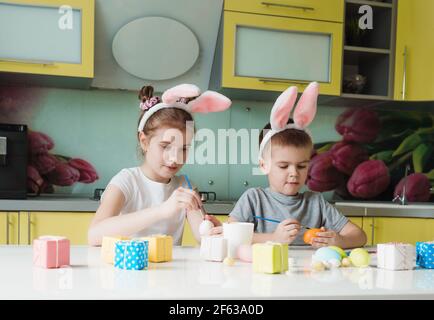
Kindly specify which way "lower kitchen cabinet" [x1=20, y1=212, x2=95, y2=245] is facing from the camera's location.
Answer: facing the viewer

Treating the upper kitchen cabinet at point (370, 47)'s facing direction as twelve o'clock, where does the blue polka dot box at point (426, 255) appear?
The blue polka dot box is roughly at 12 o'clock from the upper kitchen cabinet.

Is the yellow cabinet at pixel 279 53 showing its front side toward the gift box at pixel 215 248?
yes

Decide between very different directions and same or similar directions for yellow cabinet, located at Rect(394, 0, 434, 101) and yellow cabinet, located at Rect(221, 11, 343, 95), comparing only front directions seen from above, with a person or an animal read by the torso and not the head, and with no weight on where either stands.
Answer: same or similar directions

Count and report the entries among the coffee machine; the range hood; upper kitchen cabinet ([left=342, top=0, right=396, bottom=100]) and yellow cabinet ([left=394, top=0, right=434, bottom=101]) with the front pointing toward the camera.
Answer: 4

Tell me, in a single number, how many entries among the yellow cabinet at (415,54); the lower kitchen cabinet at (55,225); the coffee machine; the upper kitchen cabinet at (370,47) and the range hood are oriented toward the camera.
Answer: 5

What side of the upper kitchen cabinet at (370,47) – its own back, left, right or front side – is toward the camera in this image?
front

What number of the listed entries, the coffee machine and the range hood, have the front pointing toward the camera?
2

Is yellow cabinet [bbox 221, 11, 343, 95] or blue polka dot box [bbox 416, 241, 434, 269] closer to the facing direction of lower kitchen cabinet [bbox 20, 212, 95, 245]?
the blue polka dot box

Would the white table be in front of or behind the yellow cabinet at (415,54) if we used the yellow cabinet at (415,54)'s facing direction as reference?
in front

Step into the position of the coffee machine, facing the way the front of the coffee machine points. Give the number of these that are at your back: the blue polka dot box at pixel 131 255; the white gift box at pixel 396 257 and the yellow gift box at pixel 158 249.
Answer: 0

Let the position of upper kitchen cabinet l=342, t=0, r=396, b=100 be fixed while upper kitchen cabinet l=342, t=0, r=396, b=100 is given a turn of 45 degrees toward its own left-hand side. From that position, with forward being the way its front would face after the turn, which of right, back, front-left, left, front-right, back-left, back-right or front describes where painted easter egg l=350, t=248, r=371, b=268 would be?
front-right

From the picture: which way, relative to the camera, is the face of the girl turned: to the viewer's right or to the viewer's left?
to the viewer's right

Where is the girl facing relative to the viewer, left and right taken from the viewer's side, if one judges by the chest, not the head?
facing the viewer and to the right of the viewer

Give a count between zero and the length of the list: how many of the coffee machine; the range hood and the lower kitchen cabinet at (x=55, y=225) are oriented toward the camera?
3

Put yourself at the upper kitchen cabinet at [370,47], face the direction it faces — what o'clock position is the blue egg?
The blue egg is roughly at 12 o'clock from the upper kitchen cabinet.

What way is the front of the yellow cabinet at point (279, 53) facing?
toward the camera
